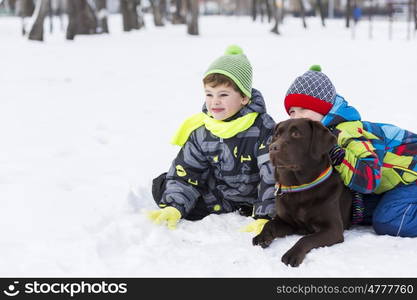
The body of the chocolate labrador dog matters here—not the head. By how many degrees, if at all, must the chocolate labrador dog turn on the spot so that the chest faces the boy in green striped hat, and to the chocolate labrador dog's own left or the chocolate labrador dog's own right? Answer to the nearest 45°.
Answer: approximately 90° to the chocolate labrador dog's own right

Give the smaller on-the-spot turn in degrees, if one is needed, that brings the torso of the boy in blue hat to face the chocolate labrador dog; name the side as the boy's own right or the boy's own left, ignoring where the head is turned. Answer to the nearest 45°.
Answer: approximately 45° to the boy's own left

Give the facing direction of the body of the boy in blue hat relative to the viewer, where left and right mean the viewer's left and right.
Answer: facing to the left of the viewer

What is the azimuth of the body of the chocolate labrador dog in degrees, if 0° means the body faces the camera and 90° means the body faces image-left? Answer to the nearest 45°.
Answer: approximately 45°

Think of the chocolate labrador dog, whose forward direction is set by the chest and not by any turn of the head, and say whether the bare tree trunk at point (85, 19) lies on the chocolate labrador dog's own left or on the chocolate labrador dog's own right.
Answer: on the chocolate labrador dog's own right

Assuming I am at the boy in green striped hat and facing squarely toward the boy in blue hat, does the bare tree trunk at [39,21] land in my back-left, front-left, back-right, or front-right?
back-left
